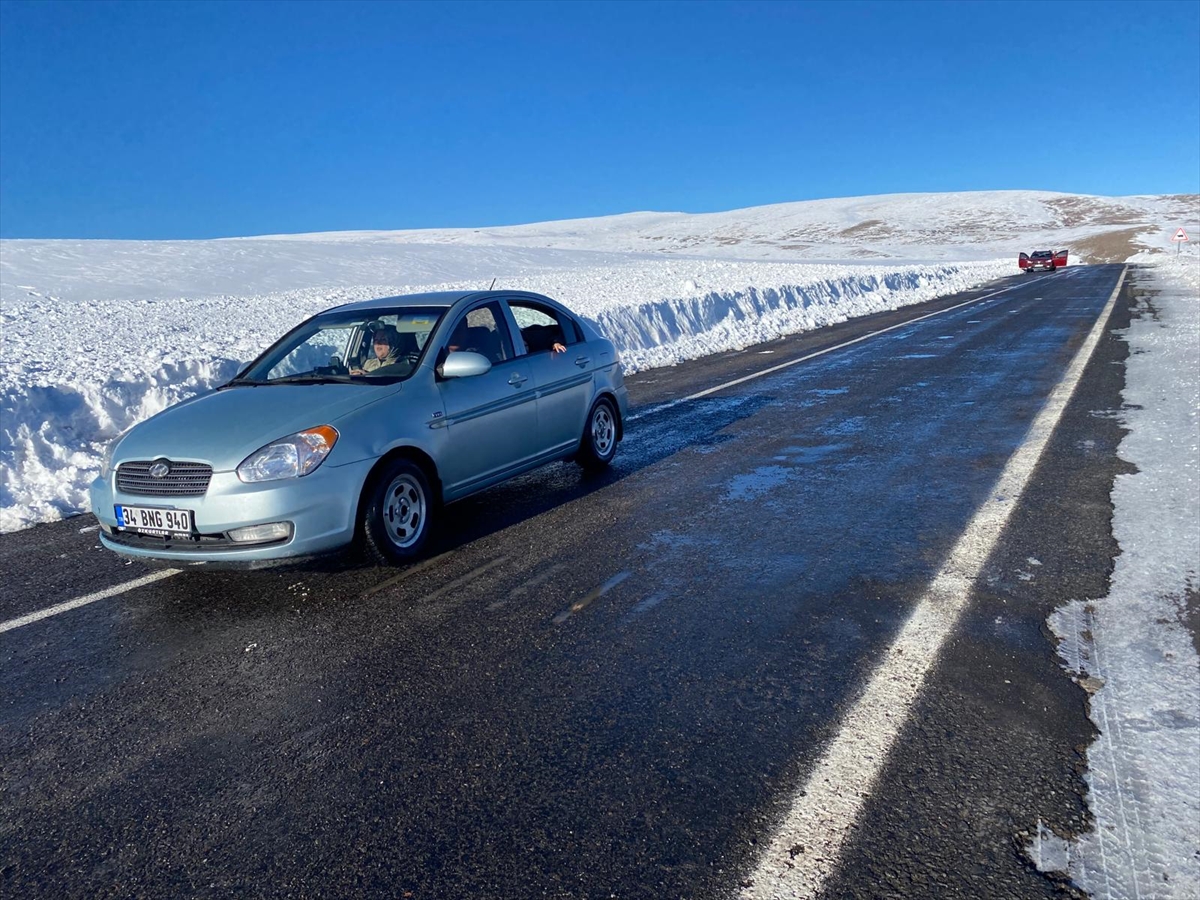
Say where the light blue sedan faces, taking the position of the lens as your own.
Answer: facing the viewer and to the left of the viewer

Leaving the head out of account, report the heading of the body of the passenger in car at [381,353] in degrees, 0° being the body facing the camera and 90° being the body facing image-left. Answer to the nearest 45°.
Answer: approximately 45°
